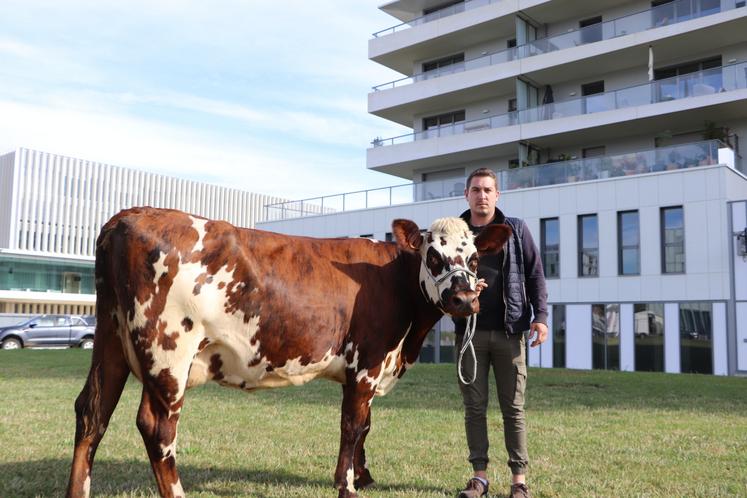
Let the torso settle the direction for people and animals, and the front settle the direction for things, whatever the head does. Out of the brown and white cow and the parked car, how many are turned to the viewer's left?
1

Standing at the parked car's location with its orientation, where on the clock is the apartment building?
The apartment building is roughly at 7 o'clock from the parked car.

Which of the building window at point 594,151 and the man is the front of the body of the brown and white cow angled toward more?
the man

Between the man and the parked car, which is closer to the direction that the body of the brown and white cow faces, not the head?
the man

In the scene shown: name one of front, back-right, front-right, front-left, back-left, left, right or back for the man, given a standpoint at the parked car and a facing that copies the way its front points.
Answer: left

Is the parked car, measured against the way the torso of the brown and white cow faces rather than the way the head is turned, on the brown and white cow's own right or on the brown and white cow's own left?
on the brown and white cow's own left

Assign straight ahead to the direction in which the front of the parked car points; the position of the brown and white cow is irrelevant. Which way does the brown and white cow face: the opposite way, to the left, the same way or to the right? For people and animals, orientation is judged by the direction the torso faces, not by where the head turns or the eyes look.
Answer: the opposite way

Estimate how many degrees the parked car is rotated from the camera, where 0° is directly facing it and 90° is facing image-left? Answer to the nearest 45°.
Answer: approximately 90°

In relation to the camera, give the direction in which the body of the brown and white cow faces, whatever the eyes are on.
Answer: to the viewer's right

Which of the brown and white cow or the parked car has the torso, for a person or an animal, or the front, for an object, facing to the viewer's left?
the parked car

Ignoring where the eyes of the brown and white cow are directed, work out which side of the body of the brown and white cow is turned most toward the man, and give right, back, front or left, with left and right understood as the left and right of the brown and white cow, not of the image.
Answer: front

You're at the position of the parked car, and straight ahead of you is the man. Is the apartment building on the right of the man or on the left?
left
